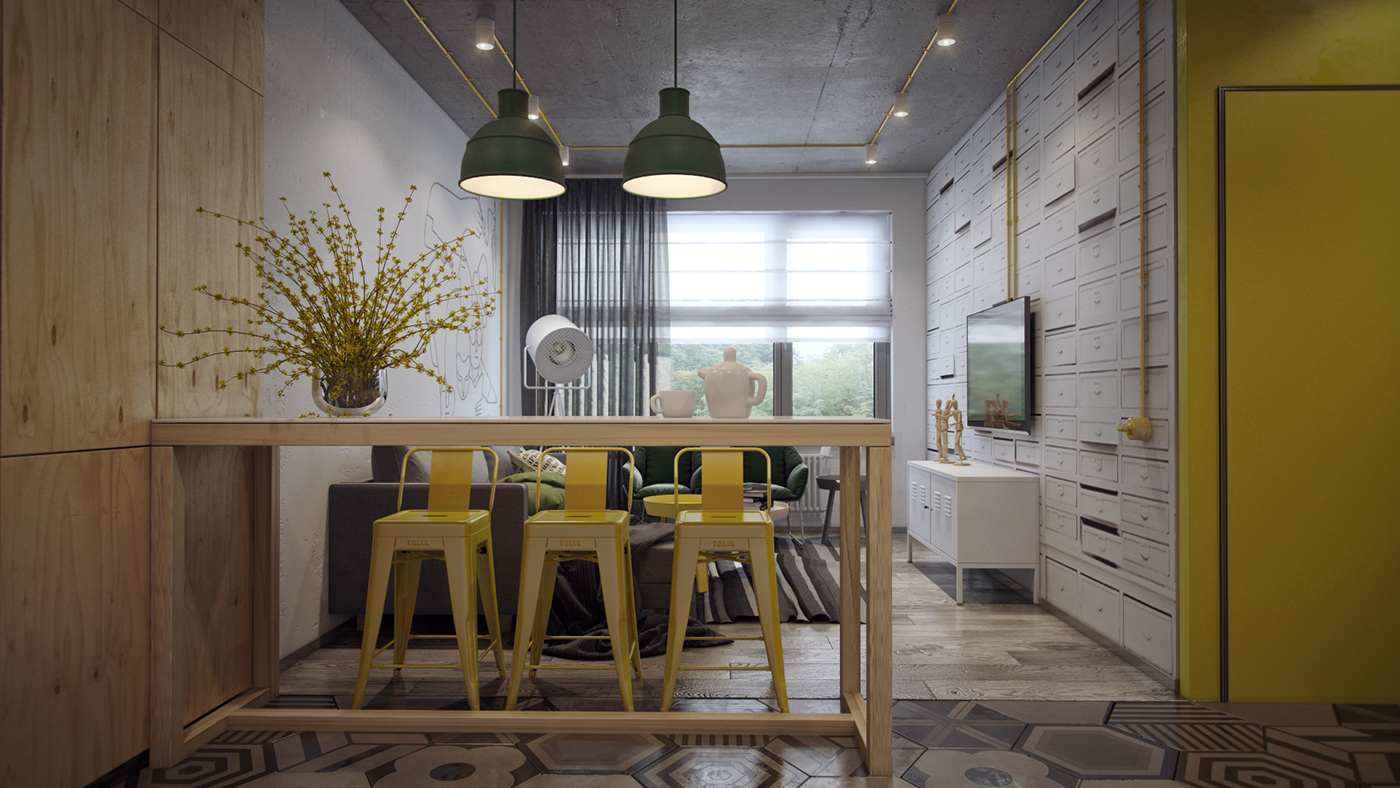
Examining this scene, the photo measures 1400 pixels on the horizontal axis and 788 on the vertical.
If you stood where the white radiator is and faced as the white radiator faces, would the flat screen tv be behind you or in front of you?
in front

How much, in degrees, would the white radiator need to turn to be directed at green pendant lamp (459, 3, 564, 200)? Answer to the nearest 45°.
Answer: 0° — it already faces it

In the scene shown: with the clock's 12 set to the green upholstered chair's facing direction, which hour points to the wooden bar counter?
The wooden bar counter is roughly at 12 o'clock from the green upholstered chair.

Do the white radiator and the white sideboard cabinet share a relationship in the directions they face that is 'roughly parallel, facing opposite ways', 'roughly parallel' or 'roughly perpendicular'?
roughly perpendicular

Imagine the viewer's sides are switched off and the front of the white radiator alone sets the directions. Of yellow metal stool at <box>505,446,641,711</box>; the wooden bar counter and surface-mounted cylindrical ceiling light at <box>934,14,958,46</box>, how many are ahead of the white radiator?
3

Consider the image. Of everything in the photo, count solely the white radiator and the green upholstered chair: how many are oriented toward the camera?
2

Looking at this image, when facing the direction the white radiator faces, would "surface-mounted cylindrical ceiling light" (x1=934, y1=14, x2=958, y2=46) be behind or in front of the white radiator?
in front

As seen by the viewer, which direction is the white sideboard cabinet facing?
to the viewer's left
